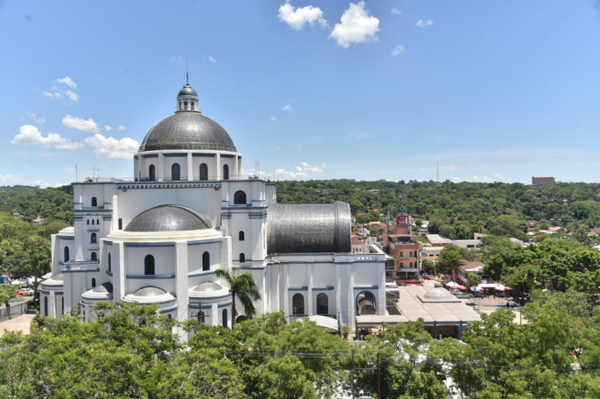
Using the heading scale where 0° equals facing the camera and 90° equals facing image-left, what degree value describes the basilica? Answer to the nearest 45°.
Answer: approximately 270°

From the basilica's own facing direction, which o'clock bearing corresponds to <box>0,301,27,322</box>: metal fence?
The metal fence is roughly at 7 o'clock from the basilica.
